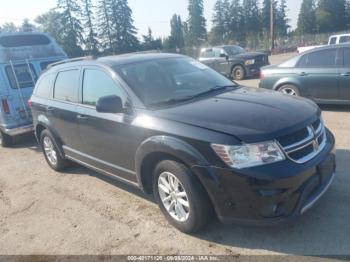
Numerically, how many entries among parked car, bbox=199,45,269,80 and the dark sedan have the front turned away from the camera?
0

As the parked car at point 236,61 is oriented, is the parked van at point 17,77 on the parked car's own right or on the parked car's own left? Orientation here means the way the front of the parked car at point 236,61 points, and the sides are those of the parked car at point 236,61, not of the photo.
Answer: on the parked car's own right

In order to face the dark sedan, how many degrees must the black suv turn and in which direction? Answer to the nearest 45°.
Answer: approximately 90° to its left

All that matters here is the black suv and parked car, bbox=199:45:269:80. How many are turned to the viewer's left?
0

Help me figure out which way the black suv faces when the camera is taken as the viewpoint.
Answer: facing the viewer and to the right of the viewer

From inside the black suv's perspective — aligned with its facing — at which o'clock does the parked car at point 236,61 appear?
The parked car is roughly at 8 o'clock from the black suv.

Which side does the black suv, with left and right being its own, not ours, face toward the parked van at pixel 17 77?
back
